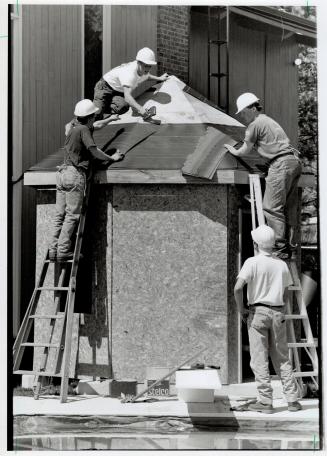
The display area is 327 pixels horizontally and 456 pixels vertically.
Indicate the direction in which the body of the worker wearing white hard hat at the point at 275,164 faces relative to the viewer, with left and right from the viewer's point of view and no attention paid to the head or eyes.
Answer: facing to the left of the viewer

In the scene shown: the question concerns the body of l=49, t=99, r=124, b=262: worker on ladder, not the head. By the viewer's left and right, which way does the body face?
facing away from the viewer and to the right of the viewer

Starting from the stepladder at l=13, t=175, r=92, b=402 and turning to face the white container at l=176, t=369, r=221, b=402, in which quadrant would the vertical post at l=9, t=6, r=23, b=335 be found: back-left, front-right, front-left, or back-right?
back-left

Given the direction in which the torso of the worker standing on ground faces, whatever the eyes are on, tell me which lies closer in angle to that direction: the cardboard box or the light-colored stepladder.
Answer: the light-colored stepladder

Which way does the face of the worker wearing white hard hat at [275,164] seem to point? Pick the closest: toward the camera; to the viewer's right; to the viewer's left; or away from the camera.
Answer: to the viewer's left

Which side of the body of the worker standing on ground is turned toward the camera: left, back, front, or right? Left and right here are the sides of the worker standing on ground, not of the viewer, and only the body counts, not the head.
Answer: back

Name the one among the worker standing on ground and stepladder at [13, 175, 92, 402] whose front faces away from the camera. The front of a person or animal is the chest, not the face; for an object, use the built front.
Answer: the worker standing on ground

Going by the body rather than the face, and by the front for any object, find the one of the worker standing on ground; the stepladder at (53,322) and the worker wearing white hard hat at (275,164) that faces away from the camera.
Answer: the worker standing on ground

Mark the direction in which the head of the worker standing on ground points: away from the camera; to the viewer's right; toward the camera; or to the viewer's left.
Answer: away from the camera

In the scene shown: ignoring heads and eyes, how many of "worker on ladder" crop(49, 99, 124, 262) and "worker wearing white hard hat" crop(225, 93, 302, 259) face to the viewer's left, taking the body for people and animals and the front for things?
1

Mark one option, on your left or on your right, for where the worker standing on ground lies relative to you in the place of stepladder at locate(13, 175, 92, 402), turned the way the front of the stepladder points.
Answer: on your left
